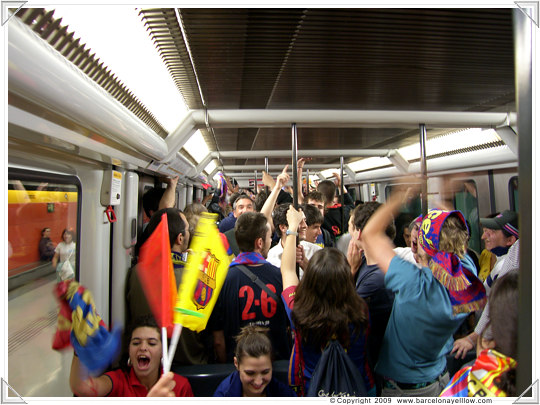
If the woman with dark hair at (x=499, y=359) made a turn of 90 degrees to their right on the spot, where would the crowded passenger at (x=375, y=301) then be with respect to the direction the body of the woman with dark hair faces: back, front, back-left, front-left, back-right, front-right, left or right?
back-left

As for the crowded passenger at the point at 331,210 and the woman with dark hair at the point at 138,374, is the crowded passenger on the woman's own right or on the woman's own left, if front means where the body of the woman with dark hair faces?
on the woman's own left

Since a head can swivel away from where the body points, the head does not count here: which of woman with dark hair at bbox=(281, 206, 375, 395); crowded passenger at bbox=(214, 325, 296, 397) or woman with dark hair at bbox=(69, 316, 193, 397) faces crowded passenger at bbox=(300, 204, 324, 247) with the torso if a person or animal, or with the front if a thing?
woman with dark hair at bbox=(281, 206, 375, 395)

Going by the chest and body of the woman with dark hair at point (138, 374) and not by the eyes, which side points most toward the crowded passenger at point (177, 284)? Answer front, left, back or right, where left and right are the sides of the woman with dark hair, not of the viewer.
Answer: back

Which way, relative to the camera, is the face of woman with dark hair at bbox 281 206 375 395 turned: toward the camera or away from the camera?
away from the camera

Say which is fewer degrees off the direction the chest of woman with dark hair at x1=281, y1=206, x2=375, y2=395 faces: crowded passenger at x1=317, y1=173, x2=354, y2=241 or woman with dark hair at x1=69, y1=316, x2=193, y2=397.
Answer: the crowded passenger

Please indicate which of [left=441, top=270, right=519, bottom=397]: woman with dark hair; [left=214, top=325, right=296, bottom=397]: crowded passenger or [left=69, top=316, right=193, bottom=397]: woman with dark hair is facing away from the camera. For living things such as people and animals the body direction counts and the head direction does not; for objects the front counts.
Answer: [left=441, top=270, right=519, bottom=397]: woman with dark hair

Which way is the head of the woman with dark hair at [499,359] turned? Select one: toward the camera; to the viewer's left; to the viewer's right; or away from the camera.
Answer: away from the camera

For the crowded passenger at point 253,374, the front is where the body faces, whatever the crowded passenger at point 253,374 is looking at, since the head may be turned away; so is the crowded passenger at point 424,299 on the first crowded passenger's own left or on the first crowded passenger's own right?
on the first crowded passenger's own left

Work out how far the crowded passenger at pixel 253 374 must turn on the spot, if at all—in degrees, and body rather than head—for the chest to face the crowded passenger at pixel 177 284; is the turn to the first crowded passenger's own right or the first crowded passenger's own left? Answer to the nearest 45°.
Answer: approximately 135° to the first crowded passenger's own right

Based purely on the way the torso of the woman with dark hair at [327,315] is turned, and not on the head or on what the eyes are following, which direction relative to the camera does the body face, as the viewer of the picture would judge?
away from the camera

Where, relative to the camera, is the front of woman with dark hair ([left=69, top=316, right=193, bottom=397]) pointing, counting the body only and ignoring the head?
toward the camera

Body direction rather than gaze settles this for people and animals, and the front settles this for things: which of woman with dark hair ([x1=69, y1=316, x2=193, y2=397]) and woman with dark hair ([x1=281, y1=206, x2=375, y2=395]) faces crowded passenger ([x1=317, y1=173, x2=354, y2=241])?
woman with dark hair ([x1=281, y1=206, x2=375, y2=395])
